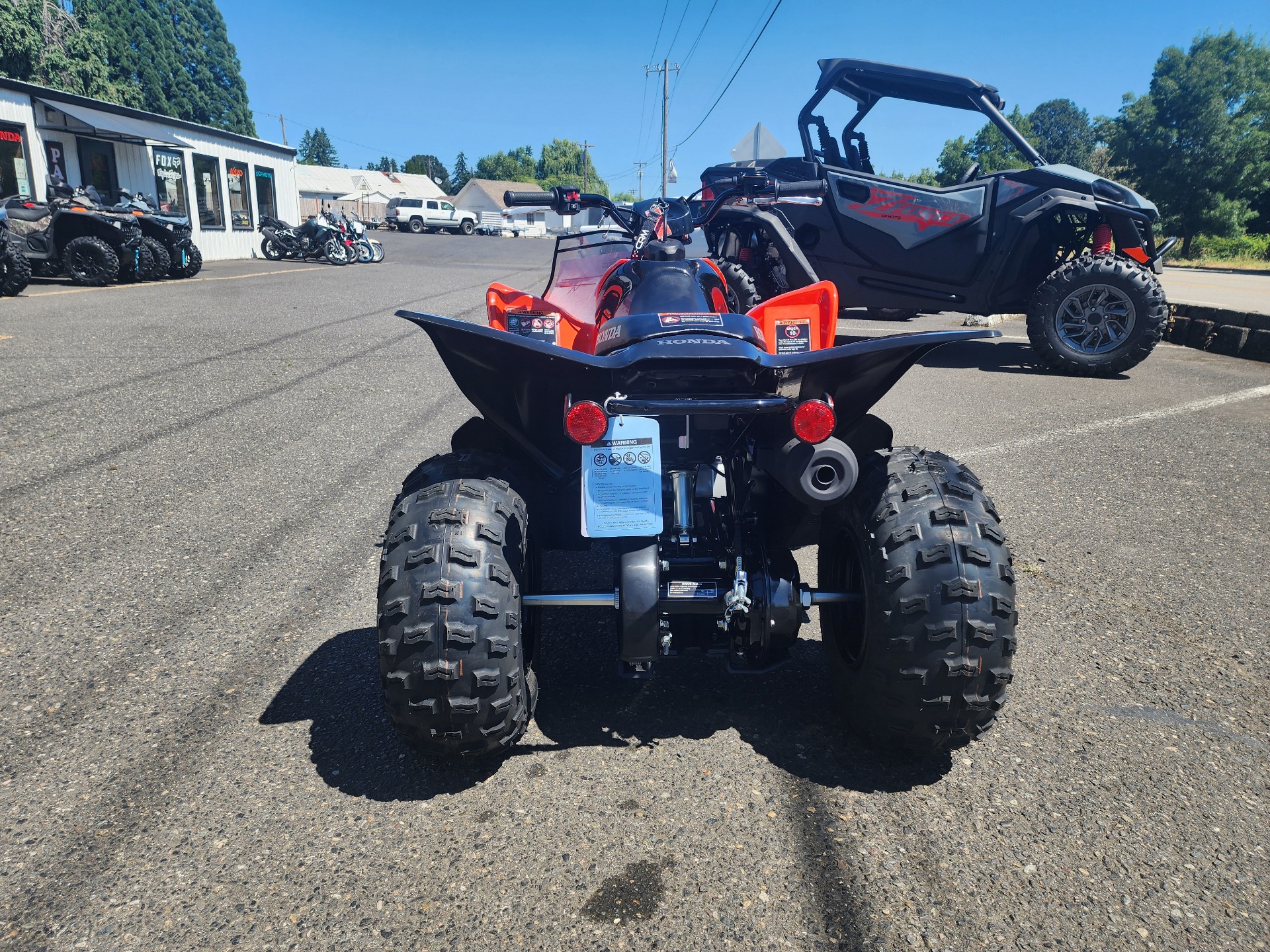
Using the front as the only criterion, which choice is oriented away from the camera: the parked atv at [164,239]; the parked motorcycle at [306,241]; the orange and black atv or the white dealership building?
the orange and black atv

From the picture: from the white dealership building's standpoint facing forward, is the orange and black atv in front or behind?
in front

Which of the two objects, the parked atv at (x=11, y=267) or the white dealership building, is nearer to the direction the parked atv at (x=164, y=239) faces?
the parked atv

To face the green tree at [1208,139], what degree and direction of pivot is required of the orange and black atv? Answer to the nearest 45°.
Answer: approximately 45° to its right

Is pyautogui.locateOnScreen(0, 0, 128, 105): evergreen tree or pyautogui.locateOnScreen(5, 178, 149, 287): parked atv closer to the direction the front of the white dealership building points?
the parked atv

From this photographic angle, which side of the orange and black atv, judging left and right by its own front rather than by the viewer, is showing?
back

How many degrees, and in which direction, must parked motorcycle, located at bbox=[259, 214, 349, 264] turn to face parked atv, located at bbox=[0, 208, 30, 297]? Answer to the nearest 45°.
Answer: approximately 90° to its right

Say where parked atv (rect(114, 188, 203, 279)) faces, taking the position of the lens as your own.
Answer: facing the viewer and to the right of the viewer

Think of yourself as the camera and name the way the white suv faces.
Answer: facing to the right of the viewer

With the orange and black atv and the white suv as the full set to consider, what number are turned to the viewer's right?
1

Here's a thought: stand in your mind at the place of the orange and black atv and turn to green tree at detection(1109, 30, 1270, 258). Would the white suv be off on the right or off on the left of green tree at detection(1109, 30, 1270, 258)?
left

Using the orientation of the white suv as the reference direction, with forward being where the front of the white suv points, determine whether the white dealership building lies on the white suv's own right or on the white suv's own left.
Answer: on the white suv's own right

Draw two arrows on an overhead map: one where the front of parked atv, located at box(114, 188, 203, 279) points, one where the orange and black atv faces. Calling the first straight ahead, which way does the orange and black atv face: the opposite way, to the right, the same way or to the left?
to the left

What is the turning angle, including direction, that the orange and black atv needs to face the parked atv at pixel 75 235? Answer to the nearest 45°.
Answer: approximately 45° to its left

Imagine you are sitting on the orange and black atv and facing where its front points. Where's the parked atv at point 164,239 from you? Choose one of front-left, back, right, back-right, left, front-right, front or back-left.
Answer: front-left

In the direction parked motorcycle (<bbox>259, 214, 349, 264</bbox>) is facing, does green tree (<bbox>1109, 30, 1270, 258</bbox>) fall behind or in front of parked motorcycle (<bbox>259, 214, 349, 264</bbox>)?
in front

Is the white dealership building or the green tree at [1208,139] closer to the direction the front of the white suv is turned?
the green tree

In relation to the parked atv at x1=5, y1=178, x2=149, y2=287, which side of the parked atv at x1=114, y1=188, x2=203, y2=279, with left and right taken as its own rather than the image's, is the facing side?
right
